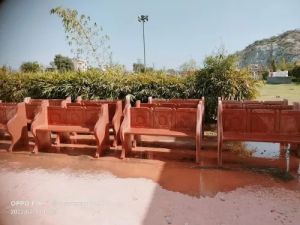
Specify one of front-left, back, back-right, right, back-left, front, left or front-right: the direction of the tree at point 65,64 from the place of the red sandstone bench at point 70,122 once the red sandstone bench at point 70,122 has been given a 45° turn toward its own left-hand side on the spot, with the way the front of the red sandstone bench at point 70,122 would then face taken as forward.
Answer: back

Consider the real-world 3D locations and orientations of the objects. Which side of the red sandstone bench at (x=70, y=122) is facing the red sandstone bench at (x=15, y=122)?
right

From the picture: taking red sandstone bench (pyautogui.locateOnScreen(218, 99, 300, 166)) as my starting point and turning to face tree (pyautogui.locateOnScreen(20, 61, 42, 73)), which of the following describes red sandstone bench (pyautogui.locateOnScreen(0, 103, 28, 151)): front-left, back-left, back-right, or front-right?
front-left

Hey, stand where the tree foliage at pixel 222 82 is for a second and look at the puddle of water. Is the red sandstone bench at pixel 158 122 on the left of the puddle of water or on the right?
right

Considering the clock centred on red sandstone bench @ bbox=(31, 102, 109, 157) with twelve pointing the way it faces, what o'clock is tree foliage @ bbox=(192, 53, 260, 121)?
The tree foliage is roughly at 7 o'clock from the red sandstone bench.

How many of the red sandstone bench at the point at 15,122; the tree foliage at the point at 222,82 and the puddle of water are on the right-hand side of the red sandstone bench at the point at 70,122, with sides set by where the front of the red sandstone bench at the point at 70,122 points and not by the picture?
1

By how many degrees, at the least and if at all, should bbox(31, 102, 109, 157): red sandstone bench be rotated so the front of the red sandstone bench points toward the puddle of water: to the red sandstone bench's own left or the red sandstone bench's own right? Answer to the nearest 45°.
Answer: approximately 135° to the red sandstone bench's own left

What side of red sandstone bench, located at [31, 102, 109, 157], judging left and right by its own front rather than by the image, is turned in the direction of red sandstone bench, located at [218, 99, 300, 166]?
left

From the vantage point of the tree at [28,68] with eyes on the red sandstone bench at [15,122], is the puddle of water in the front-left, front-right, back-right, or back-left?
front-left

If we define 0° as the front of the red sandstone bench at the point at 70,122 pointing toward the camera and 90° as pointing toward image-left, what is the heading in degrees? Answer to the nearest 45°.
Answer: approximately 45°

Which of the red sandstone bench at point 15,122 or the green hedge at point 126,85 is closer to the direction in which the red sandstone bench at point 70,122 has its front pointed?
the red sandstone bench

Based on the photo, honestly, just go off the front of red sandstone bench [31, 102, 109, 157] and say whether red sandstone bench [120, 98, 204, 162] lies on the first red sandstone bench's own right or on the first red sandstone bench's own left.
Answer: on the first red sandstone bench's own left
